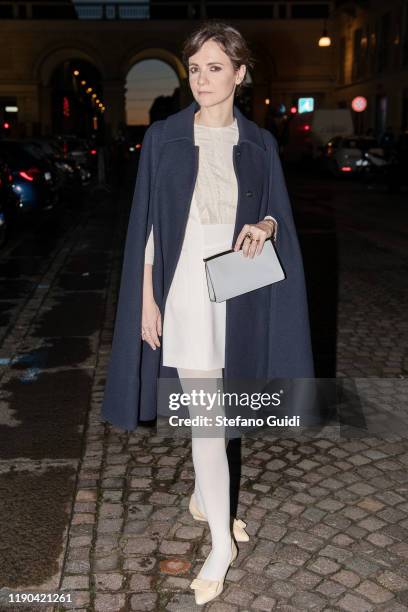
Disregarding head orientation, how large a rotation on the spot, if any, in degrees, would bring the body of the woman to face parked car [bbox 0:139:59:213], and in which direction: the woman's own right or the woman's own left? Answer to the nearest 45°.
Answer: approximately 180°

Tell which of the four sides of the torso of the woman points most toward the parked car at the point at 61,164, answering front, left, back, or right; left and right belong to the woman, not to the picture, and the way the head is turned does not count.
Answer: back

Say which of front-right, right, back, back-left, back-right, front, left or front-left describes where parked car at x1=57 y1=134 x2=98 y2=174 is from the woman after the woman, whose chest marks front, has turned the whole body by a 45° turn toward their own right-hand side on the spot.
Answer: back-right

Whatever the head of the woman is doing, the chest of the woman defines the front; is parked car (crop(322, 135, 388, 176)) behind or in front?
behind

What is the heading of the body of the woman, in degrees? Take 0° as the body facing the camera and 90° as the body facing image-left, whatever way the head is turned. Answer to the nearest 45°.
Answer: approximately 0°
